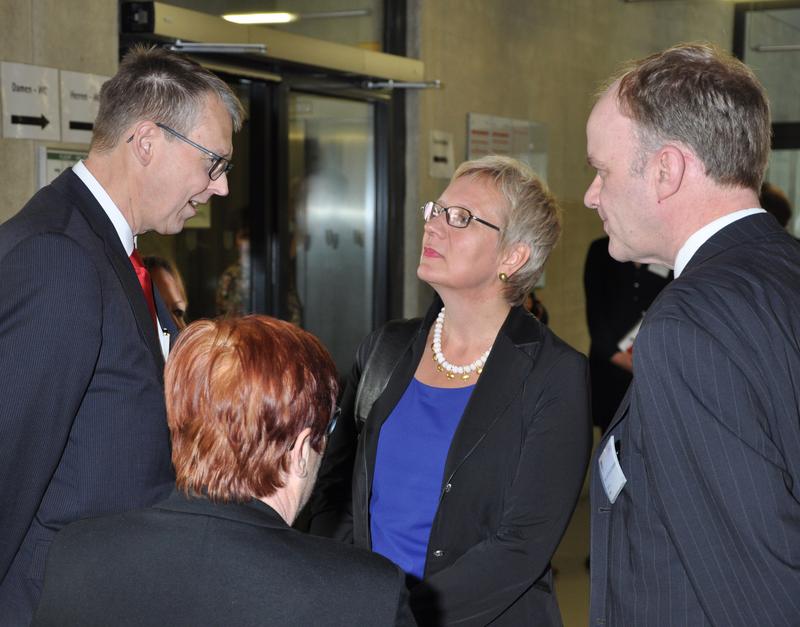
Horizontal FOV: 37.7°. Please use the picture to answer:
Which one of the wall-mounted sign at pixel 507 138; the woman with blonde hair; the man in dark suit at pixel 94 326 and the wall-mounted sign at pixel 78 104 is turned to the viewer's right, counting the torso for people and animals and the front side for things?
the man in dark suit

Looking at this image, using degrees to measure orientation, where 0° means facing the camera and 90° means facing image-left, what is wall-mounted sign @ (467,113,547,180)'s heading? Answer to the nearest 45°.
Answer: approximately 0°

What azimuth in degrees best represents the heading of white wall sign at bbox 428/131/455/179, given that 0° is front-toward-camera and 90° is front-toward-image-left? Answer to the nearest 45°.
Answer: approximately 0°

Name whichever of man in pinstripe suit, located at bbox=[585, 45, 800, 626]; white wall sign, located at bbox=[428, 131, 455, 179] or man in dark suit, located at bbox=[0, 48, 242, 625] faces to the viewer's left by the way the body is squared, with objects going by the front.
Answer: the man in pinstripe suit

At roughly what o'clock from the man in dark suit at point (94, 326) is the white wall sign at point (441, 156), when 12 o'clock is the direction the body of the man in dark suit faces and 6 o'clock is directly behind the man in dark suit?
The white wall sign is roughly at 10 o'clock from the man in dark suit.

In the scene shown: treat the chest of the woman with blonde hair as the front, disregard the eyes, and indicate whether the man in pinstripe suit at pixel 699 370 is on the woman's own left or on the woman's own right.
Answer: on the woman's own left

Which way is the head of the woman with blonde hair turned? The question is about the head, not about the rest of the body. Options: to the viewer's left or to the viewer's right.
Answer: to the viewer's left

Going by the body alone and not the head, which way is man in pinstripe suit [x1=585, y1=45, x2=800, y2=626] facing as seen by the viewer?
to the viewer's left

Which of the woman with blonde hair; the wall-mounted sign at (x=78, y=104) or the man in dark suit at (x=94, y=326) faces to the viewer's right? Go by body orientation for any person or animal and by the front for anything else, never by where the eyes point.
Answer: the man in dark suit

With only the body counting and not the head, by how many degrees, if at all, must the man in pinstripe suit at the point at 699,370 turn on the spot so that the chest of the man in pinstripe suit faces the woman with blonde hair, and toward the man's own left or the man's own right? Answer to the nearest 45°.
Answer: approximately 45° to the man's own right

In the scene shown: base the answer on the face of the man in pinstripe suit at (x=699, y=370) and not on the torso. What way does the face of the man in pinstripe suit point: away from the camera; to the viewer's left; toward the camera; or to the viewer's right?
to the viewer's left

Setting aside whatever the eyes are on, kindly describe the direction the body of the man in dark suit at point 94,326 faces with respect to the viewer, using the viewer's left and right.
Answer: facing to the right of the viewer

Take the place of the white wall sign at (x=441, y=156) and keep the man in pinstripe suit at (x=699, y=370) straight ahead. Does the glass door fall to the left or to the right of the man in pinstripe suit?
right

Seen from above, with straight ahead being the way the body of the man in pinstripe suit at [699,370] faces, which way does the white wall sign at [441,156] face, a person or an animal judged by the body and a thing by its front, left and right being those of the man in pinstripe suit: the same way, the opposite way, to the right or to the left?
to the left
